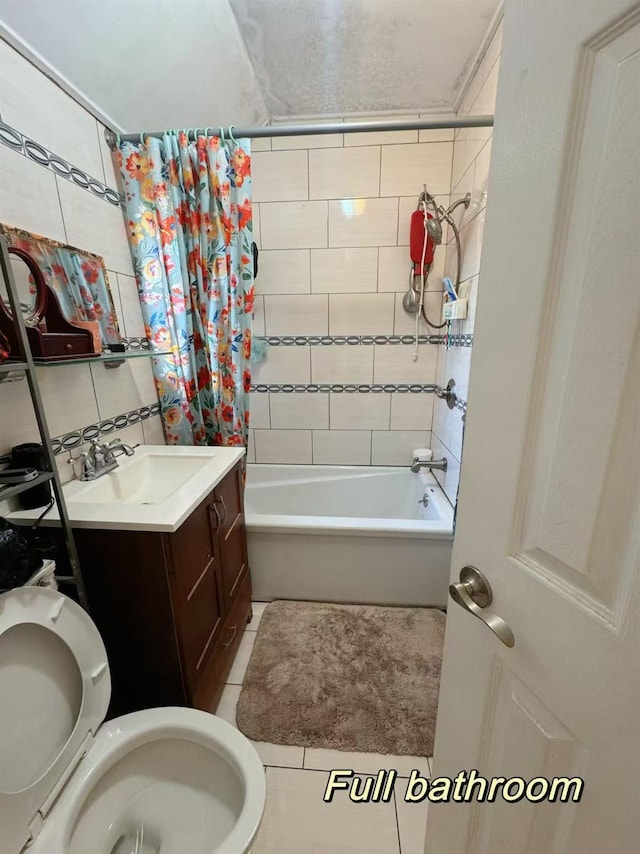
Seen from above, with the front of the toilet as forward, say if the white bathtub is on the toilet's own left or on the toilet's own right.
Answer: on the toilet's own left

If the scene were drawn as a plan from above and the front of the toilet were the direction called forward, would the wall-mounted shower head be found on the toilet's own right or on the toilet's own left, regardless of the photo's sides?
on the toilet's own left

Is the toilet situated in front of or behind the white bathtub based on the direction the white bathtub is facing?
in front

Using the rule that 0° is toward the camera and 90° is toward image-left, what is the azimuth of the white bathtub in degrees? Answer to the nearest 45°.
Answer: approximately 0°

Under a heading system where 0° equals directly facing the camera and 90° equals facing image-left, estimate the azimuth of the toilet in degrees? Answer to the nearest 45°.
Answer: approximately 315°

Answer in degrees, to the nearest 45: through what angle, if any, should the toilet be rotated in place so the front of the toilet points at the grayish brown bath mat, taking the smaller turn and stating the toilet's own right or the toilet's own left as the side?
approximately 45° to the toilet's own left

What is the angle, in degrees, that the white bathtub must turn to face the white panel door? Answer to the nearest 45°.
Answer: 0° — it already faces it

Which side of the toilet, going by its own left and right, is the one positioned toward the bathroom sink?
left

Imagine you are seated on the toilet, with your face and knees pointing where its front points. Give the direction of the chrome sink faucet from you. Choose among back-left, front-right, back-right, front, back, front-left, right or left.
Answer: back-left

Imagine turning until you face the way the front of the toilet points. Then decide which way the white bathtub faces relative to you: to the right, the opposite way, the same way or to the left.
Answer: to the right
